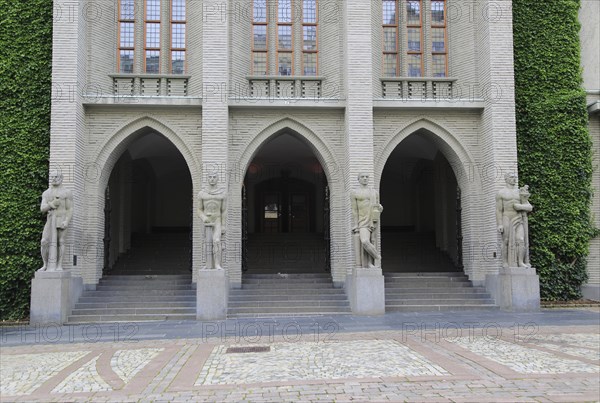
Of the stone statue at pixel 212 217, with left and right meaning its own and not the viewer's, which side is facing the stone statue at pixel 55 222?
right

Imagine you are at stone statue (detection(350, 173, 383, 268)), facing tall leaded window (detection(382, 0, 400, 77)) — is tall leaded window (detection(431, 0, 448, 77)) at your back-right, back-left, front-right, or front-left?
front-right

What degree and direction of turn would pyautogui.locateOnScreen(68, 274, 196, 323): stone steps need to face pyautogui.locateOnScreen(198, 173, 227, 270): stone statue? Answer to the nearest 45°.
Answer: approximately 45° to its left

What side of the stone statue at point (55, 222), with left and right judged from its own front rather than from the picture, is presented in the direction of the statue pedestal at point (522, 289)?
left

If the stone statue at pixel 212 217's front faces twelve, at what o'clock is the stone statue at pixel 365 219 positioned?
the stone statue at pixel 365 219 is roughly at 9 o'clock from the stone statue at pixel 212 217.

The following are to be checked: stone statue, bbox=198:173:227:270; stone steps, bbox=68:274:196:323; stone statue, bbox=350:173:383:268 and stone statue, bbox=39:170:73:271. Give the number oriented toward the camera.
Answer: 4

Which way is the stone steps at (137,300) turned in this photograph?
toward the camera

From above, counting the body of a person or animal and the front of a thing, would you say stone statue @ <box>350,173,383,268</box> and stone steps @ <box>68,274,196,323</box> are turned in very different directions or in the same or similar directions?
same or similar directions

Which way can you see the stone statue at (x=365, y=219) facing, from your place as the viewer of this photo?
facing the viewer
